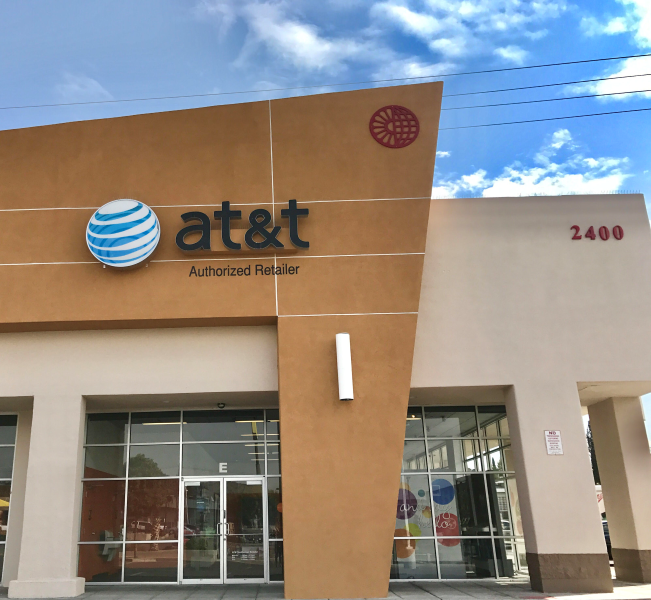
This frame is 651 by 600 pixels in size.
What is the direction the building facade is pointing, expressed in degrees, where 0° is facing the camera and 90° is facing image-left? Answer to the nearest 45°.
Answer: approximately 0°
